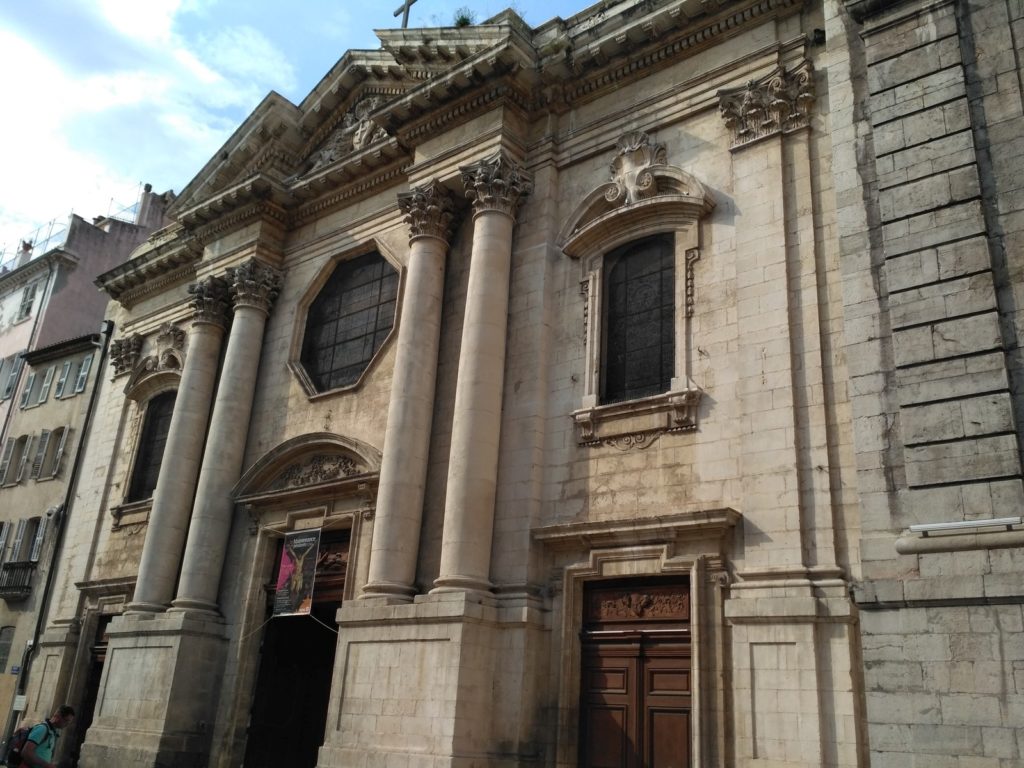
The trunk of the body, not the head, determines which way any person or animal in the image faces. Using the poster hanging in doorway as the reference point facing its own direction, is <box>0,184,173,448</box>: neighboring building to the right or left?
on its right

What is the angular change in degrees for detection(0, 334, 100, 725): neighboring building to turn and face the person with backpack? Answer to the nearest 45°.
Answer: approximately 45° to its left

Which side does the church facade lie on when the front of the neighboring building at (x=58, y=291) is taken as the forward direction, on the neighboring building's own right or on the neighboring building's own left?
on the neighboring building's own left

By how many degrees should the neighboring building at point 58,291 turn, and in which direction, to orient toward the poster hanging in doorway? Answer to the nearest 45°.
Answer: approximately 45° to its left

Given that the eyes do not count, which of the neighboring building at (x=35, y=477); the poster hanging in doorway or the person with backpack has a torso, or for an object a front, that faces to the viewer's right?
the person with backpack

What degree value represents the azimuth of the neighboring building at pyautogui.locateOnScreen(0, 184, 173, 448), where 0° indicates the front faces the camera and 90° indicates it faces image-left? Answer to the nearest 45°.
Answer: approximately 45°

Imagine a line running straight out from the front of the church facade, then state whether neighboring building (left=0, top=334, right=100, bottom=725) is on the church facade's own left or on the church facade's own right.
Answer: on the church facade's own right

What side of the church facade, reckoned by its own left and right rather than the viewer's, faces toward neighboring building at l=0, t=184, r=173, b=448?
right

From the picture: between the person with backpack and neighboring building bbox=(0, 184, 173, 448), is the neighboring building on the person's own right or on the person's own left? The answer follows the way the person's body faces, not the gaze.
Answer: on the person's own left

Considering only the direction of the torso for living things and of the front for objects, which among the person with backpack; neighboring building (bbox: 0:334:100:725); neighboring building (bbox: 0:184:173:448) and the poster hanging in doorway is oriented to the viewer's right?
the person with backpack

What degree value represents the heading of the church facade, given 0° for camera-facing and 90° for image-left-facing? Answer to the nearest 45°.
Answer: approximately 45°

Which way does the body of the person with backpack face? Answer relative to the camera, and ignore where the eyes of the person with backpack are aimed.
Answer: to the viewer's right

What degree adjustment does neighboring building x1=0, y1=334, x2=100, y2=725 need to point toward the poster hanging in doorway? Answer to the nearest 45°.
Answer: approximately 45° to its left
